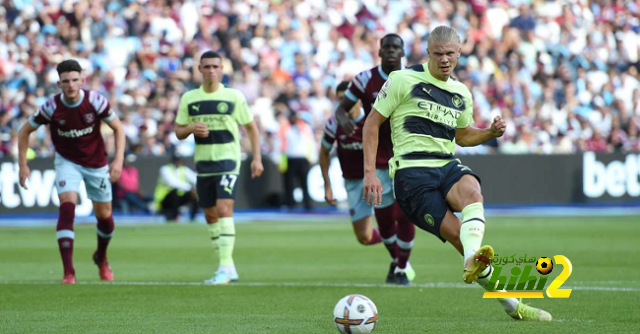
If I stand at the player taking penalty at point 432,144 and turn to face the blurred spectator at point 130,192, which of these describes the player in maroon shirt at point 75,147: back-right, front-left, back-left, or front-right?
front-left

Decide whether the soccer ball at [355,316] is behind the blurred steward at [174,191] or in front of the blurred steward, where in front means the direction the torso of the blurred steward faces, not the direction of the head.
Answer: in front

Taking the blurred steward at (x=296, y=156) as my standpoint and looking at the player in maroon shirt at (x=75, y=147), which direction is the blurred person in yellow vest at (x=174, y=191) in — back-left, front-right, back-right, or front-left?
front-right

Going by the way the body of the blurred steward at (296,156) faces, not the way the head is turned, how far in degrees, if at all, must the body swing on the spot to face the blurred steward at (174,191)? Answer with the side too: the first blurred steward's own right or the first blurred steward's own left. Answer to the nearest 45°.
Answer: approximately 45° to the first blurred steward's own right

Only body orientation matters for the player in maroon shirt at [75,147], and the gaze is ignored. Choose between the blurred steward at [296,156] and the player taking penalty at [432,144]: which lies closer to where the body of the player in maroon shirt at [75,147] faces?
the player taking penalty

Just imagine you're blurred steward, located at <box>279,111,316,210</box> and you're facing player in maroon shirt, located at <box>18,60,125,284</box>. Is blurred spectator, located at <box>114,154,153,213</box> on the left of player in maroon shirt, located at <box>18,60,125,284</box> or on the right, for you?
right

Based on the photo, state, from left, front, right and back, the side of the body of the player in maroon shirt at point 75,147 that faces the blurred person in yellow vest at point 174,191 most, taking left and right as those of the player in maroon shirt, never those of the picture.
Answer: back

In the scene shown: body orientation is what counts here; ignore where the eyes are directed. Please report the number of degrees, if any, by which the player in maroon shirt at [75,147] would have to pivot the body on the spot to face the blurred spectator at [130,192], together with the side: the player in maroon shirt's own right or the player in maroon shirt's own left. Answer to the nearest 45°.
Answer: approximately 180°

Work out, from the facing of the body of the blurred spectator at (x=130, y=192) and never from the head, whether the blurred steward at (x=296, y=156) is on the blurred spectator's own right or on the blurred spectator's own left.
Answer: on the blurred spectator's own left

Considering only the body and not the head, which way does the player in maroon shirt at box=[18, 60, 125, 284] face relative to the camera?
toward the camera

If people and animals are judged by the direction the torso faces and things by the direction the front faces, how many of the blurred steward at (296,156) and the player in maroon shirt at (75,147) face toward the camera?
2

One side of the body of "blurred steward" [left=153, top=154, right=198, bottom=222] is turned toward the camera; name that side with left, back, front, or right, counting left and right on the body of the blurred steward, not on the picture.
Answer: front
